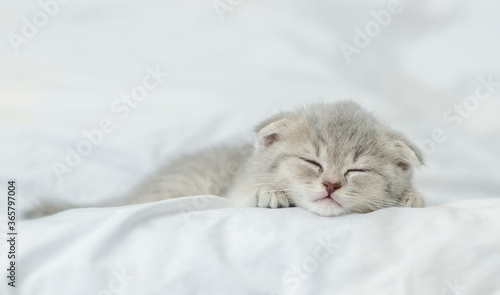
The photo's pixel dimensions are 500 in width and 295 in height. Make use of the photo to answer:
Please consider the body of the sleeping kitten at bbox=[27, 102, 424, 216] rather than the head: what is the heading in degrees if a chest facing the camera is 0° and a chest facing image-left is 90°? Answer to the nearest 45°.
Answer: approximately 315°
